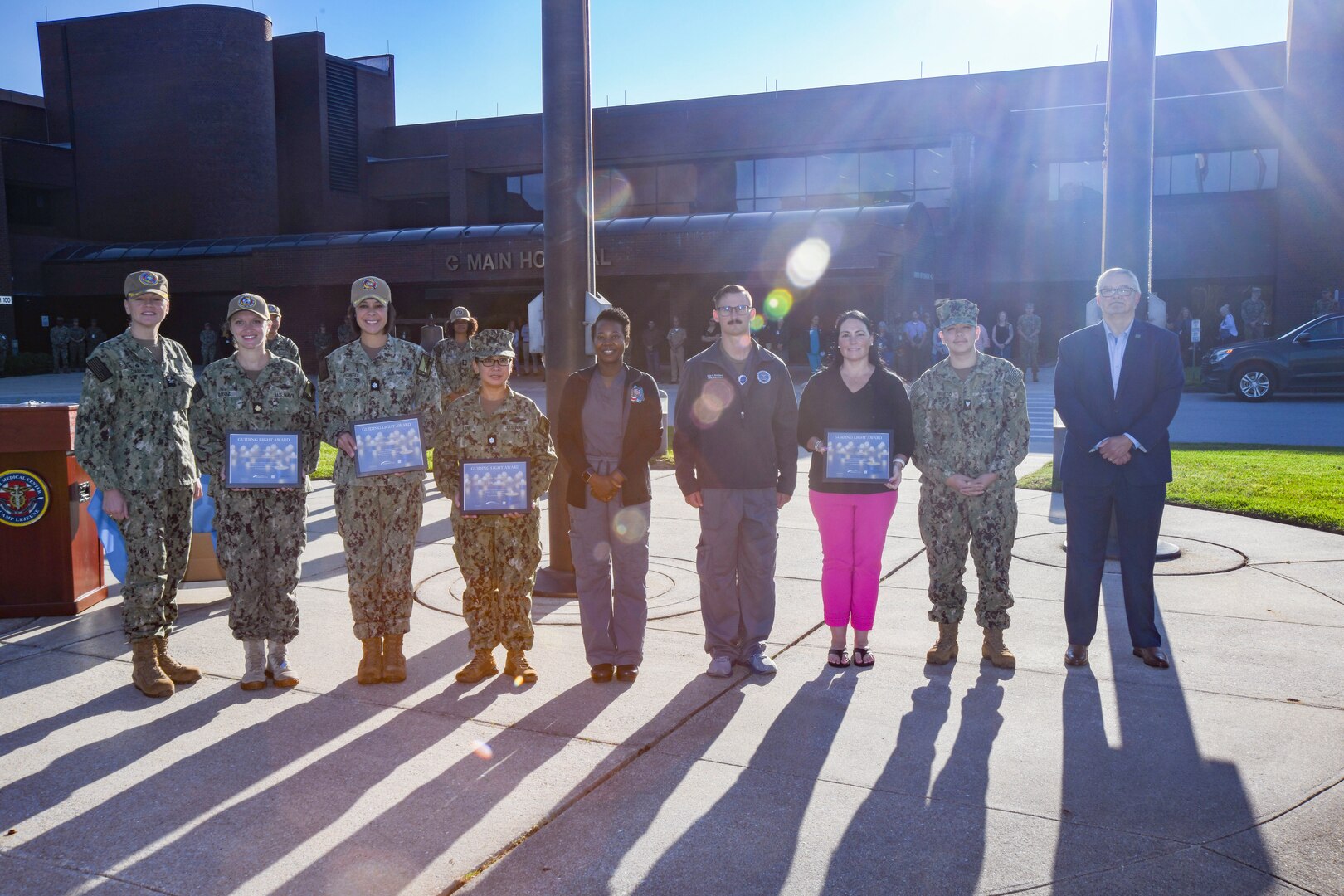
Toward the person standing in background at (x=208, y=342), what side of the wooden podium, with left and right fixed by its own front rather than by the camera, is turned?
back

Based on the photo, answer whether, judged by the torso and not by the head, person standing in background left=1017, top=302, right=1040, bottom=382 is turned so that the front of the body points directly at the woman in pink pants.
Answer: yes

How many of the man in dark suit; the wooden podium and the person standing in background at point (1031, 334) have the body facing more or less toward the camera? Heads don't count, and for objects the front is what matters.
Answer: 3

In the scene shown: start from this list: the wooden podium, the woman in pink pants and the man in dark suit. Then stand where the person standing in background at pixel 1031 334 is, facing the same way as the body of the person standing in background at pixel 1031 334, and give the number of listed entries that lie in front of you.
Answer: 3

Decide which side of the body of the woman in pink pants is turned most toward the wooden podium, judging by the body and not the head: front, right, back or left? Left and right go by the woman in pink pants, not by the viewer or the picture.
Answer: right

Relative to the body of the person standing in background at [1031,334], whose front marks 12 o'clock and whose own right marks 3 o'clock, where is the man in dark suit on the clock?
The man in dark suit is roughly at 12 o'clock from the person standing in background.

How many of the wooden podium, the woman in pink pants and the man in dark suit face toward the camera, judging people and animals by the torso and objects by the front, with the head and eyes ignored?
3

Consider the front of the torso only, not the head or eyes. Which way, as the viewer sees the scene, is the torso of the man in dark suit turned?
toward the camera

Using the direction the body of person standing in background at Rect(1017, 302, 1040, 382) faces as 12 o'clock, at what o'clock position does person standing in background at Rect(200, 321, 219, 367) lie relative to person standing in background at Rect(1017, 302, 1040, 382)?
person standing in background at Rect(200, 321, 219, 367) is roughly at 3 o'clock from person standing in background at Rect(1017, 302, 1040, 382).

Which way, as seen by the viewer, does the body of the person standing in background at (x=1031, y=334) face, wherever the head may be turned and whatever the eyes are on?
toward the camera

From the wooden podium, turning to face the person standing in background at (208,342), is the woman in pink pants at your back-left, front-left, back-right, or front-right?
back-right

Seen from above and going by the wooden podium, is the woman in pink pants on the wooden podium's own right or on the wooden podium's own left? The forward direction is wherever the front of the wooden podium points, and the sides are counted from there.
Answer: on the wooden podium's own left

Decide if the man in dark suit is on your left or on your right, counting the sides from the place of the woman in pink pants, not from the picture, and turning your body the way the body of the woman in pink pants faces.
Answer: on your left

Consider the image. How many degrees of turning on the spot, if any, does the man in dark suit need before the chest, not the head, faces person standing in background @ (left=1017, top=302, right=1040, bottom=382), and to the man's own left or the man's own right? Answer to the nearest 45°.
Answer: approximately 180°

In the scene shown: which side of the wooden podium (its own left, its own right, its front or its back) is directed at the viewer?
front

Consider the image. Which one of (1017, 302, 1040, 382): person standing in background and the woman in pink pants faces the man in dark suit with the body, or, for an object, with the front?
the person standing in background

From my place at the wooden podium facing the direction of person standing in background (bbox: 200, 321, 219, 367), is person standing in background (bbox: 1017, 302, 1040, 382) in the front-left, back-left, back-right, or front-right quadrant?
front-right
